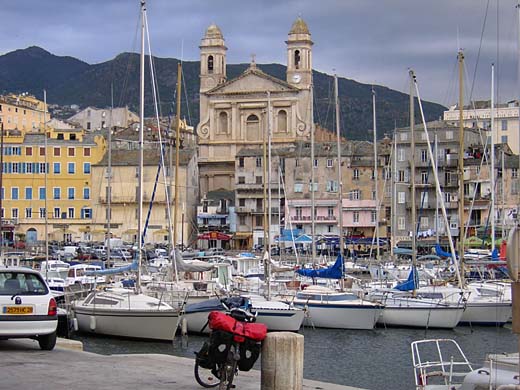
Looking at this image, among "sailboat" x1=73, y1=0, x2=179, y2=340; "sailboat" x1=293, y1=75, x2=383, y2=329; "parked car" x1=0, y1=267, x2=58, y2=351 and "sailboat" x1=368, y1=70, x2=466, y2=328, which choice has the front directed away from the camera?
the parked car

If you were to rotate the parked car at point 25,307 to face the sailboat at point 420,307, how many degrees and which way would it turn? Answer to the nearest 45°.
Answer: approximately 45° to its right

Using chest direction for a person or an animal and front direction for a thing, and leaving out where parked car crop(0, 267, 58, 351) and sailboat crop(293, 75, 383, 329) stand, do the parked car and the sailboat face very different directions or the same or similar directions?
very different directions

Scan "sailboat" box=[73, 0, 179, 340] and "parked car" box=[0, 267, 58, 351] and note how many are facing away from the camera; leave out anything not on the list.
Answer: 1

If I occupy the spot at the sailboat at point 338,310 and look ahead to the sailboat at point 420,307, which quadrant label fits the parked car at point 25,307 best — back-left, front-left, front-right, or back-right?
back-right

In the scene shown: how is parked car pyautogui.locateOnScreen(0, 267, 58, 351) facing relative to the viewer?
away from the camera

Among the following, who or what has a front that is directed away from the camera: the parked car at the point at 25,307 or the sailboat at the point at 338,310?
the parked car

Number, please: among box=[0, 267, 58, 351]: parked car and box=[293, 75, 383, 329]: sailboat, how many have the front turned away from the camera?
1

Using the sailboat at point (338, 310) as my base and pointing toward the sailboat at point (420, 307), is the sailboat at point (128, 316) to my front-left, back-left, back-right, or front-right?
back-right
